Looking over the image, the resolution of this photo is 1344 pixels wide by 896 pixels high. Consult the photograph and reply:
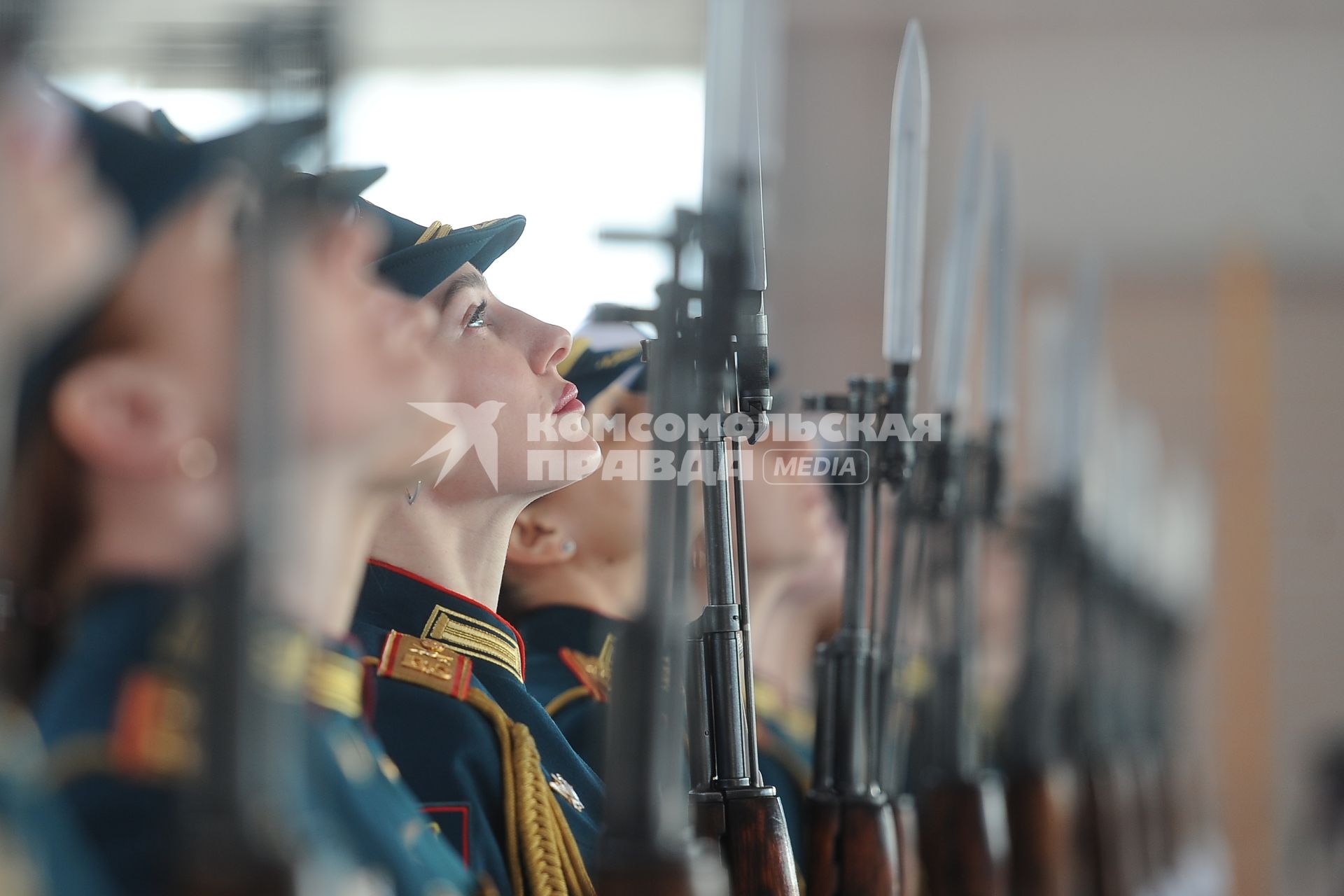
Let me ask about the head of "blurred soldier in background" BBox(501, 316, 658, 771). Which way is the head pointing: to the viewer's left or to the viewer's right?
to the viewer's right

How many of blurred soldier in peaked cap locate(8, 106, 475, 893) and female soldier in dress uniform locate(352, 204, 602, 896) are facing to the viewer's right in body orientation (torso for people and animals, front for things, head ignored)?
2

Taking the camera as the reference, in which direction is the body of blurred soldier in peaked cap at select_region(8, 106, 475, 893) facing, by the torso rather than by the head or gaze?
to the viewer's right

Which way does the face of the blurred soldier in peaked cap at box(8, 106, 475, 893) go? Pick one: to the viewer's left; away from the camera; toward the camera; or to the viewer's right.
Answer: to the viewer's right

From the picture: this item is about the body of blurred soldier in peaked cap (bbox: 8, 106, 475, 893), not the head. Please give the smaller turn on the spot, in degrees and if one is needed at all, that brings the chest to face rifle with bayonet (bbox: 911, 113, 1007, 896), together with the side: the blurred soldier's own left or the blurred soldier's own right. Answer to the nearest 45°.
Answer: approximately 45° to the blurred soldier's own left

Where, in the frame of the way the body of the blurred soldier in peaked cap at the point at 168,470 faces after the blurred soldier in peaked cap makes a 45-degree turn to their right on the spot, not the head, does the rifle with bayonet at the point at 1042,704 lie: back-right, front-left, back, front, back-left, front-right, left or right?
left

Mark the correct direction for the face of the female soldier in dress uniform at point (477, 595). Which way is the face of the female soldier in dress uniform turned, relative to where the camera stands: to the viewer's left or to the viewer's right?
to the viewer's right

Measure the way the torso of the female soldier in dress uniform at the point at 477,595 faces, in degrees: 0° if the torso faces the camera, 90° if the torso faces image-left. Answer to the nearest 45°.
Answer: approximately 270°

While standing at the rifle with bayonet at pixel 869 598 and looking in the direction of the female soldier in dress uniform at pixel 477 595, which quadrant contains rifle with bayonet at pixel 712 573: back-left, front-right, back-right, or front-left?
front-left
